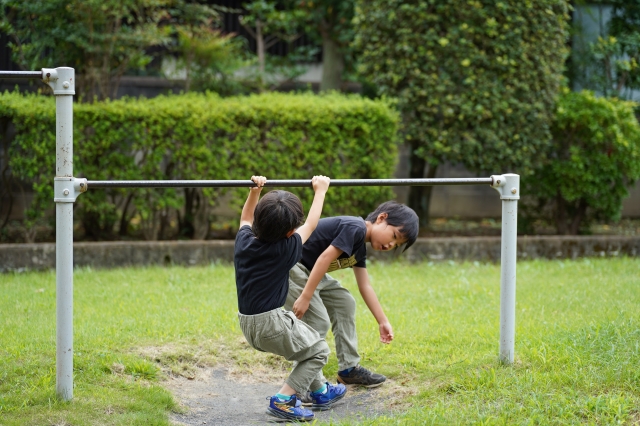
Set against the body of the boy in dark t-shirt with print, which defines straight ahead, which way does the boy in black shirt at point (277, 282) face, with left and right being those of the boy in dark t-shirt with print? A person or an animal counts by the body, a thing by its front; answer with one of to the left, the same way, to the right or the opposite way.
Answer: to the left

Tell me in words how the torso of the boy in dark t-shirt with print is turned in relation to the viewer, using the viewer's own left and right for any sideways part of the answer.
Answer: facing the viewer and to the right of the viewer

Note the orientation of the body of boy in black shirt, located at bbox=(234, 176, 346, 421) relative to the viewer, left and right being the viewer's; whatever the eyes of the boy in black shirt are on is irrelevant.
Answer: facing away from the viewer and to the right of the viewer

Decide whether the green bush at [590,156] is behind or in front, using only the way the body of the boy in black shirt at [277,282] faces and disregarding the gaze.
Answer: in front

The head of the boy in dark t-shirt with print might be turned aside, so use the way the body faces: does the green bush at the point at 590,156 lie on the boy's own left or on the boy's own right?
on the boy's own left

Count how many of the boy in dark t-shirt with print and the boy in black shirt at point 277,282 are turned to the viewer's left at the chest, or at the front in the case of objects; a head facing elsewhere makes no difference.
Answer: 0
